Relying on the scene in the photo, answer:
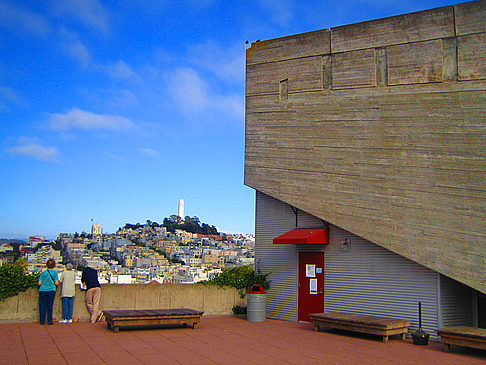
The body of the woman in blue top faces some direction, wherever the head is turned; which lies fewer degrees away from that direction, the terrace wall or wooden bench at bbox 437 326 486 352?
the terrace wall

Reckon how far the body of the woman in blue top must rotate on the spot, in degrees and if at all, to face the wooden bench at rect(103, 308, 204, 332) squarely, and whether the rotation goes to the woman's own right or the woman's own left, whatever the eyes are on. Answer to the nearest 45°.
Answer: approximately 135° to the woman's own right

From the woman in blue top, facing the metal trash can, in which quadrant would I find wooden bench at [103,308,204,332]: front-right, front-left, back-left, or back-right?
front-right

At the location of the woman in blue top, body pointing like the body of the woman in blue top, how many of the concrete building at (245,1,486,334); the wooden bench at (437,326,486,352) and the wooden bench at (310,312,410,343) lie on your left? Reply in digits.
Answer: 0

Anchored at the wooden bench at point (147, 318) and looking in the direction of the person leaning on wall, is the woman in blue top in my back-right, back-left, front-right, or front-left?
front-left

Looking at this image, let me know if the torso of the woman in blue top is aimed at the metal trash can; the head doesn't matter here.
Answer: no

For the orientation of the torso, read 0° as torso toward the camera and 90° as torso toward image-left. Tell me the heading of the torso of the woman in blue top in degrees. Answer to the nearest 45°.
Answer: approximately 180°

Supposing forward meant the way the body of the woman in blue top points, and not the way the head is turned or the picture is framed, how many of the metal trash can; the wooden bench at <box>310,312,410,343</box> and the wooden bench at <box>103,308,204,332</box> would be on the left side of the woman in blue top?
0

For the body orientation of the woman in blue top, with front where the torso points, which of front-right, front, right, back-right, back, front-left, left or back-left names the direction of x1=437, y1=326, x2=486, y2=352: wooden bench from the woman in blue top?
back-right

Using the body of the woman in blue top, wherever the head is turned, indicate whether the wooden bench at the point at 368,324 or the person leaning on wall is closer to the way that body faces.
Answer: the person leaning on wall

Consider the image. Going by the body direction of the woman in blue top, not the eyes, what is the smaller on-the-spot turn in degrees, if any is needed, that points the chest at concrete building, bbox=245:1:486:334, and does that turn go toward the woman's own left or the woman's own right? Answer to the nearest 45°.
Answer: approximately 90° to the woman's own right

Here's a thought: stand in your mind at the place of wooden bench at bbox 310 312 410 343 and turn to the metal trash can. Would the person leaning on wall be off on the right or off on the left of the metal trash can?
left

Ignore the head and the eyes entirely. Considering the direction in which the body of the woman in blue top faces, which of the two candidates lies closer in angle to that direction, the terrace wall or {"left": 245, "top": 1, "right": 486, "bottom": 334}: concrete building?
the terrace wall
